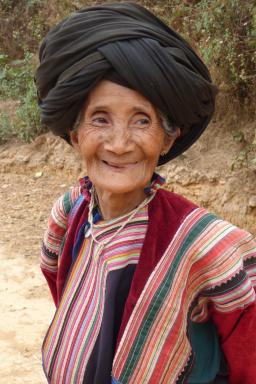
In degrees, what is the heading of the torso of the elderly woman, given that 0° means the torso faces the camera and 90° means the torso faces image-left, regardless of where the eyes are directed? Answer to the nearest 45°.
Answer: approximately 45°
